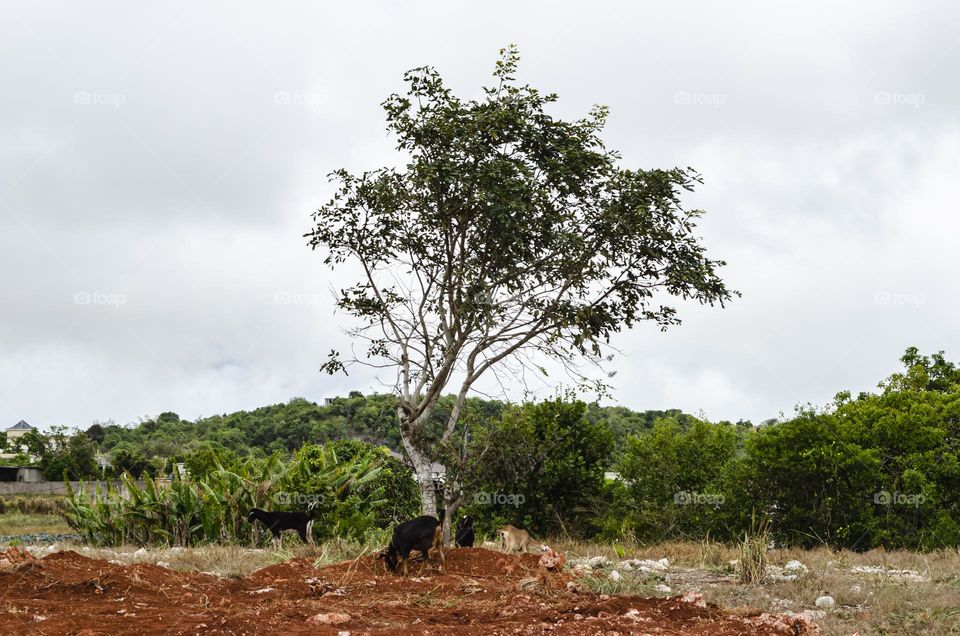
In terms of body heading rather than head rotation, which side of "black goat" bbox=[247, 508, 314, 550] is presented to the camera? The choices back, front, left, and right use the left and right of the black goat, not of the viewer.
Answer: left

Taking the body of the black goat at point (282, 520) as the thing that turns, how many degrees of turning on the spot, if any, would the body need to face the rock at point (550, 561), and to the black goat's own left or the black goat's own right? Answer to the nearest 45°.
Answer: approximately 135° to the black goat's own left

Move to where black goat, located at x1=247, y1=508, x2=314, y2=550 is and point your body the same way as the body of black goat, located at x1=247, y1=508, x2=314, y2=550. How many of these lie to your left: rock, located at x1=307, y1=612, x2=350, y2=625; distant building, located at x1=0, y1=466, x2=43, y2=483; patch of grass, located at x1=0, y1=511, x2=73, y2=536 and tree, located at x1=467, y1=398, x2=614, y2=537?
1

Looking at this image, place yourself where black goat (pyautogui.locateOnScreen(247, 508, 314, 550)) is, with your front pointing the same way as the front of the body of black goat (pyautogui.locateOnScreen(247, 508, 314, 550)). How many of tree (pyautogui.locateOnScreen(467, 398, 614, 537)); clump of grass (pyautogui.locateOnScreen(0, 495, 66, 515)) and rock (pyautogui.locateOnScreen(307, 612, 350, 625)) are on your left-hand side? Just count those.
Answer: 1
